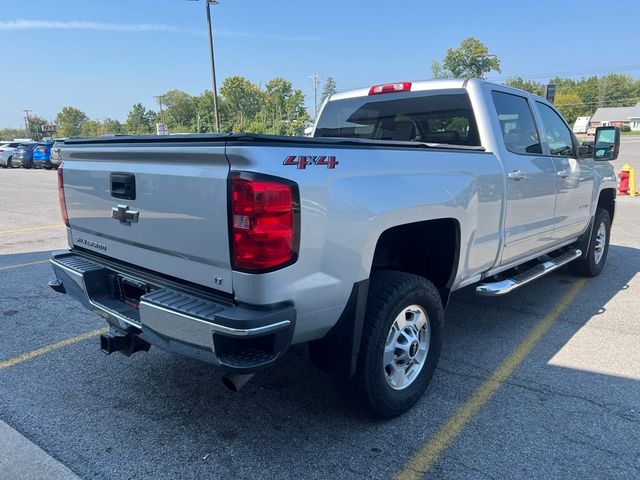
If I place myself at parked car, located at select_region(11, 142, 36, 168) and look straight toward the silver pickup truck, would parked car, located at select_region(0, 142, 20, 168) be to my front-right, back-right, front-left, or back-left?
back-right

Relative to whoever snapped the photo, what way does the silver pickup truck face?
facing away from the viewer and to the right of the viewer

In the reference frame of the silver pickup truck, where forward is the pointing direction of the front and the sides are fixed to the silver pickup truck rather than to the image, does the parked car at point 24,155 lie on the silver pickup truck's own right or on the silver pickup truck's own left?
on the silver pickup truck's own left

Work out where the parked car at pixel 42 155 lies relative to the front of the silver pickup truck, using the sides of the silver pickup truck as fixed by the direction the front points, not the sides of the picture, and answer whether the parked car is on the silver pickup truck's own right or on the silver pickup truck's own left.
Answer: on the silver pickup truck's own left

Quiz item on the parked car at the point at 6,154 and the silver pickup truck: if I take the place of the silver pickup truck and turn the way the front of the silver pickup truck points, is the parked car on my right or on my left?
on my left
